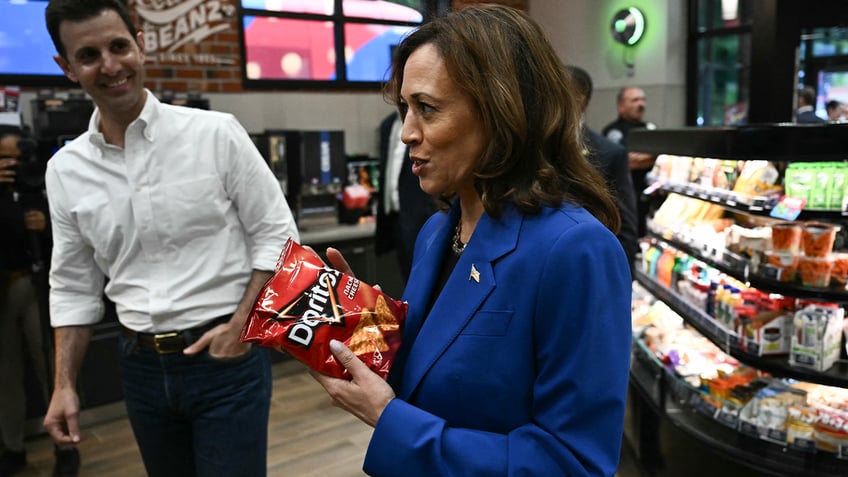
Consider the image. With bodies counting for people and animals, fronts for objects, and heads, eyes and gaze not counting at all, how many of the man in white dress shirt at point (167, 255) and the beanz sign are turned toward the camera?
2

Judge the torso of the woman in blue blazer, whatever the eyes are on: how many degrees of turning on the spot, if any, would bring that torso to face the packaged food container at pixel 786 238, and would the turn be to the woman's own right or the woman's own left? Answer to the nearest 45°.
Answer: approximately 180°

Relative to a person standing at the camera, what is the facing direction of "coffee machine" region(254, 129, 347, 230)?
facing the viewer and to the right of the viewer

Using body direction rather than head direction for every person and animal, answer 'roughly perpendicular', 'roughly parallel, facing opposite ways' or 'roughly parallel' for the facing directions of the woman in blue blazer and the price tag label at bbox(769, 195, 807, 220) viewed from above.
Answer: roughly parallel

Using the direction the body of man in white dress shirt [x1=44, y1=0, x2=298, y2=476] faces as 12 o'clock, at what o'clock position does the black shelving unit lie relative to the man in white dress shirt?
The black shelving unit is roughly at 9 o'clock from the man in white dress shirt.

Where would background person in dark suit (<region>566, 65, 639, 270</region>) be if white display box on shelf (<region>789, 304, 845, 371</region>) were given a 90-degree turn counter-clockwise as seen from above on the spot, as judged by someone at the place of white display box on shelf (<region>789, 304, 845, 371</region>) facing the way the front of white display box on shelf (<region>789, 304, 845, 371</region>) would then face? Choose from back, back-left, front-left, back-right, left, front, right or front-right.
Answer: back

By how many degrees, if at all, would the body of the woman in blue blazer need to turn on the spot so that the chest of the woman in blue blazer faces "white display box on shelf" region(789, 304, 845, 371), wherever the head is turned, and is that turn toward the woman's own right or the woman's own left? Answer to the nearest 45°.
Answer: approximately 180°

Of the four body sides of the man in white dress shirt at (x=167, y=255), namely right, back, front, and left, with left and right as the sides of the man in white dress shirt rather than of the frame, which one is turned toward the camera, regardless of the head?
front

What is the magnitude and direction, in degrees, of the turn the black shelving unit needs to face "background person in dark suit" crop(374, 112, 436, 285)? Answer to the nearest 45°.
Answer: approximately 90° to its right

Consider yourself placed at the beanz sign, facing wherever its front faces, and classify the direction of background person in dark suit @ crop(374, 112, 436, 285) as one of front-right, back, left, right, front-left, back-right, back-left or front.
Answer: front-left

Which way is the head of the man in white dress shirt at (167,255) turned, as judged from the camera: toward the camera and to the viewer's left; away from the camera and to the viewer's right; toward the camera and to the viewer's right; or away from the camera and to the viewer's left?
toward the camera and to the viewer's right

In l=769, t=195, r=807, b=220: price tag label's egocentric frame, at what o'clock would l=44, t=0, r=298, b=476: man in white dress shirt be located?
The man in white dress shirt is roughly at 12 o'clock from the price tag label.

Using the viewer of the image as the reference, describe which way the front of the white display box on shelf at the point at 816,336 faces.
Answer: facing the viewer and to the left of the viewer

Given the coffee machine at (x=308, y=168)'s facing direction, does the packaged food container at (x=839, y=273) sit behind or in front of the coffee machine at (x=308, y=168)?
in front

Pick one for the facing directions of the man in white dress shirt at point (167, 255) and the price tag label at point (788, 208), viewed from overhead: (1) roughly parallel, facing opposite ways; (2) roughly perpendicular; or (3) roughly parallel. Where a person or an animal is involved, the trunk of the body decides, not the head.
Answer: roughly perpendicular

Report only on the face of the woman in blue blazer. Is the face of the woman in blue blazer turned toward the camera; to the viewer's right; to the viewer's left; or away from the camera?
to the viewer's left

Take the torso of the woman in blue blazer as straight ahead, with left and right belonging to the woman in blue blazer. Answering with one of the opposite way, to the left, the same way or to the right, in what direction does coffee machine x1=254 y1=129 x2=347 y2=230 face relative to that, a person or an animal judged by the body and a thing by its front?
to the left
